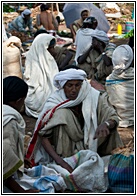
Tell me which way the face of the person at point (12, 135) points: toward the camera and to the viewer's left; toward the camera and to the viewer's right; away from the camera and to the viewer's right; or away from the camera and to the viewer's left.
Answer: away from the camera and to the viewer's right

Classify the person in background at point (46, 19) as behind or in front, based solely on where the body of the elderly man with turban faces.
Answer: behind

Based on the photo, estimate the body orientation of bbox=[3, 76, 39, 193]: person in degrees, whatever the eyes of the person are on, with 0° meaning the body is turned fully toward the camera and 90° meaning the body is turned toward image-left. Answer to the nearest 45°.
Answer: approximately 225°

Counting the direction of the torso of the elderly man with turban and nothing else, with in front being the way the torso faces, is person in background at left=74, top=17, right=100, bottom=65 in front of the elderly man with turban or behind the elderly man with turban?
behind

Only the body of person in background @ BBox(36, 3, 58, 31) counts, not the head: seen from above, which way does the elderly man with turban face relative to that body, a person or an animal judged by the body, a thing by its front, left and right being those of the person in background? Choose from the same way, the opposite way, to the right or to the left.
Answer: the opposite way

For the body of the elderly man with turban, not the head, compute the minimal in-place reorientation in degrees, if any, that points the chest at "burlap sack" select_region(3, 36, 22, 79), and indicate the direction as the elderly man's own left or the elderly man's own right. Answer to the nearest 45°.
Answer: approximately 180°

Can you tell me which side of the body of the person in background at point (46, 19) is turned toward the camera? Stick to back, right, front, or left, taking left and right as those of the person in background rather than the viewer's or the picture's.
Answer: back

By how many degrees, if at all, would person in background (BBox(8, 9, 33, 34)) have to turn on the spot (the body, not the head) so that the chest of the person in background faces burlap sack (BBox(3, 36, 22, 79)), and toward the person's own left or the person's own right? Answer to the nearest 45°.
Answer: approximately 45° to the person's own right

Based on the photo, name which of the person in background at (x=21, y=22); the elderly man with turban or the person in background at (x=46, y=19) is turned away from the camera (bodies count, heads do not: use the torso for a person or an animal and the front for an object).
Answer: the person in background at (x=46, y=19)

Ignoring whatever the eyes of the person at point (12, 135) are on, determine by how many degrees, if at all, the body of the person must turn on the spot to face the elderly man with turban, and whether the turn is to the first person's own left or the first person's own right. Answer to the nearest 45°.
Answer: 0° — they already face them
